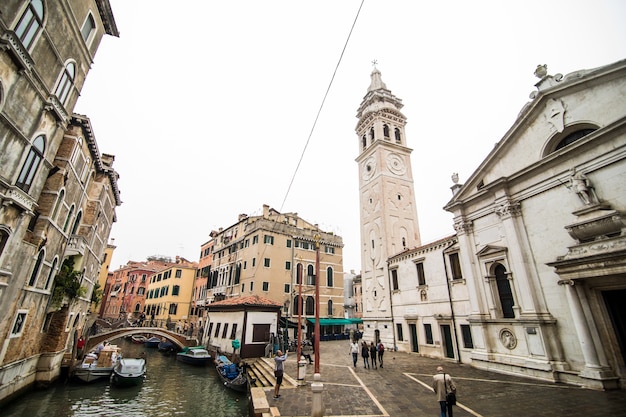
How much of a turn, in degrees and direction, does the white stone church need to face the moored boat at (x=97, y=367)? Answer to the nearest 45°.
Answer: approximately 45° to its right

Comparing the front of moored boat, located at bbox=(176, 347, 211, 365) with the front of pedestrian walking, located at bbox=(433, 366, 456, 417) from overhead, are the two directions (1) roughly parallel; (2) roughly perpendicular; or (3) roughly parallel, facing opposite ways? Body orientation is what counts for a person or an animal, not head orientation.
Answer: roughly perpendicular

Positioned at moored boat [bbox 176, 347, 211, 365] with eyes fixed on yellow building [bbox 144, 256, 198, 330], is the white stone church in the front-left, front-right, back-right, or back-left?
back-right

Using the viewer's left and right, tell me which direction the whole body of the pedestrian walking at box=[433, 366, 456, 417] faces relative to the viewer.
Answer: facing away from the viewer
